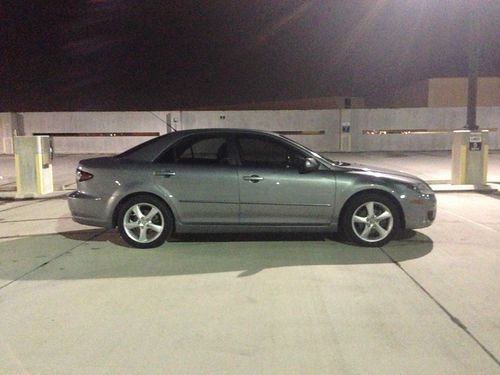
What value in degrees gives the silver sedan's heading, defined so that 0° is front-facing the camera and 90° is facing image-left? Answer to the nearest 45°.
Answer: approximately 270°

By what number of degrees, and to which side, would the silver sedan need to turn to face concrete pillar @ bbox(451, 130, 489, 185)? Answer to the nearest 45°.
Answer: approximately 45° to its left

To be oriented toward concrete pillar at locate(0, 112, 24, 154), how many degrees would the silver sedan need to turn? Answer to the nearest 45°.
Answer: approximately 135° to its left
